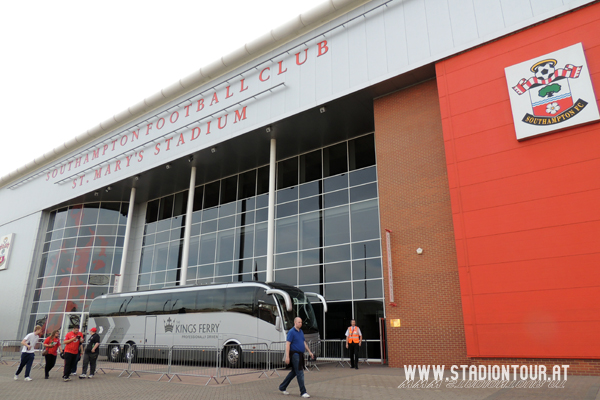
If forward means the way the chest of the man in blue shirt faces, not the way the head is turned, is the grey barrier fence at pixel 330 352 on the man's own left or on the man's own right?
on the man's own left

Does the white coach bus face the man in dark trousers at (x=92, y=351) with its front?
no

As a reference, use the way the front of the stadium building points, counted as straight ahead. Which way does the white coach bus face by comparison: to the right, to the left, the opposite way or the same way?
to the left

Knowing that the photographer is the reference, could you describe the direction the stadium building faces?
facing the viewer and to the left of the viewer

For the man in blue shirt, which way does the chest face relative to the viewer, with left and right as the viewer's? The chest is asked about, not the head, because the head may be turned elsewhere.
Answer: facing the viewer and to the right of the viewer

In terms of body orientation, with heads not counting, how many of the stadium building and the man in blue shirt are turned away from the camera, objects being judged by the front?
0

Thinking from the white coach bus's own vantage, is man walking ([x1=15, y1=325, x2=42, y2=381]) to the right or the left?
on its right

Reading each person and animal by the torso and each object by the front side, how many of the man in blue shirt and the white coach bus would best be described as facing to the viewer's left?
0

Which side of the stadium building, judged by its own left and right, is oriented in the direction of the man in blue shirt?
front

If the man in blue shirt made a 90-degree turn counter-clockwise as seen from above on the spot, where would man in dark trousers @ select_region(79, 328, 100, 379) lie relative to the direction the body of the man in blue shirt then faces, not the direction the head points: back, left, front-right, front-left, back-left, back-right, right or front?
left

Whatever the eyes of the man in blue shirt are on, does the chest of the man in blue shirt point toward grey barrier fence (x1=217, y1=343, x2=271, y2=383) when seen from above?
no
